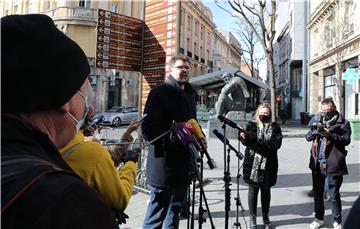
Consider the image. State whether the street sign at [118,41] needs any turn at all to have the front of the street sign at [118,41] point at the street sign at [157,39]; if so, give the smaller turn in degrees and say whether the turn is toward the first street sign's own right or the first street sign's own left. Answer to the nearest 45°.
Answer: approximately 45° to the first street sign's own left

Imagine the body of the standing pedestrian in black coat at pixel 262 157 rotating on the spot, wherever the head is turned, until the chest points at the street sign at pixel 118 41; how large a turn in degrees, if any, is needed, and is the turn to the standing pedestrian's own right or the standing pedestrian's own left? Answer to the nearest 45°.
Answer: approximately 90° to the standing pedestrian's own right

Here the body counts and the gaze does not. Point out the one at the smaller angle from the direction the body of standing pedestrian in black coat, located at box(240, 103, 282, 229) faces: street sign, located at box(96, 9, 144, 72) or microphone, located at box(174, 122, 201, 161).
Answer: the microphone

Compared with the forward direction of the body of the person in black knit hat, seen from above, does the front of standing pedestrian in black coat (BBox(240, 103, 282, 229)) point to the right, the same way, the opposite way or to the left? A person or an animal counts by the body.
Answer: the opposite way

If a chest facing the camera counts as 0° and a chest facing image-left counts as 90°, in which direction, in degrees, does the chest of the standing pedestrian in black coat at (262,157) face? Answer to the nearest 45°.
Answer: approximately 0°

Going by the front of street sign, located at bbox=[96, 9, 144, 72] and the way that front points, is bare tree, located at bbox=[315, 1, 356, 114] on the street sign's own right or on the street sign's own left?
on the street sign's own left
